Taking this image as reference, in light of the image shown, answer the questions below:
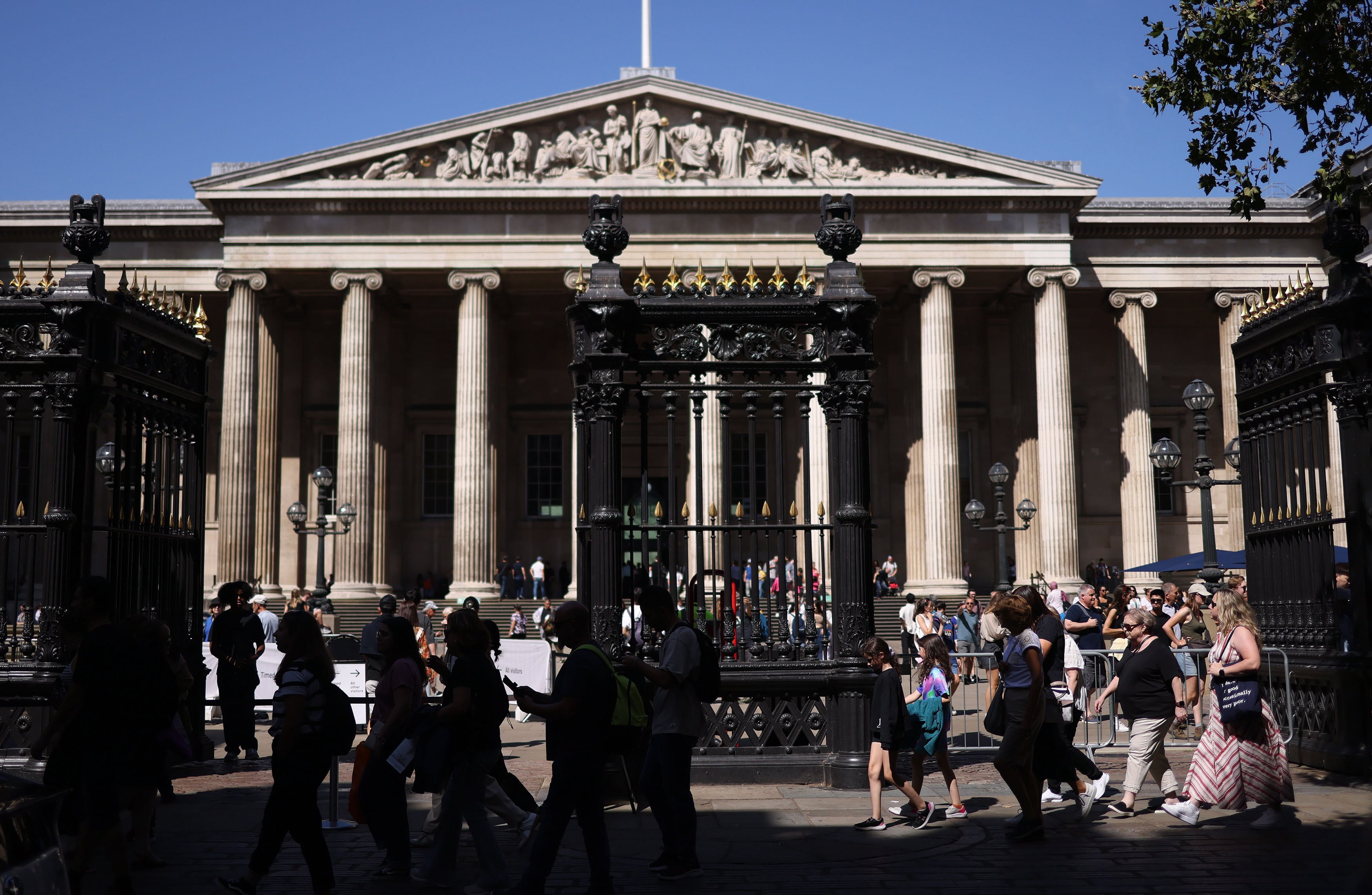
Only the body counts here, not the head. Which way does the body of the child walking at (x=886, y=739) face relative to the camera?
to the viewer's left

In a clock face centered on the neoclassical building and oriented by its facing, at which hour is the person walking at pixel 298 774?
The person walking is roughly at 12 o'clock from the neoclassical building.

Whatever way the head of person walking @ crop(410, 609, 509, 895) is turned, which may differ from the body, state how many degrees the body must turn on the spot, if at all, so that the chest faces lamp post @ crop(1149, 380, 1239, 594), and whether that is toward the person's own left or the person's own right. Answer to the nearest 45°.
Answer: approximately 135° to the person's own right

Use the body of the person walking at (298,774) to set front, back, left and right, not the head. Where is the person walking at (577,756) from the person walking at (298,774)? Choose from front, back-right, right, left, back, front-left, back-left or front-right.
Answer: back

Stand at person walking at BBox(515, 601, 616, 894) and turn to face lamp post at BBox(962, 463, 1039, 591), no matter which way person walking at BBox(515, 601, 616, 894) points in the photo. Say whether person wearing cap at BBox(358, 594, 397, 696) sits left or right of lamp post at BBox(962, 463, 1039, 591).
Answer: left

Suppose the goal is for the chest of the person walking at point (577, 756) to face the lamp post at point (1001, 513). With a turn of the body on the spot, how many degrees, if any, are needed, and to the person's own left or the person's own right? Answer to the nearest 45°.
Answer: approximately 135° to the person's own right

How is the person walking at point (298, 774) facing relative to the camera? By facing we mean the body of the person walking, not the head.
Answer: to the viewer's left

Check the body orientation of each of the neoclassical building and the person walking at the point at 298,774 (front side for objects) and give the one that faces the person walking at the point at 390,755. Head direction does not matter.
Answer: the neoclassical building

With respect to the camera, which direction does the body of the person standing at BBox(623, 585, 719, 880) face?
to the viewer's left
